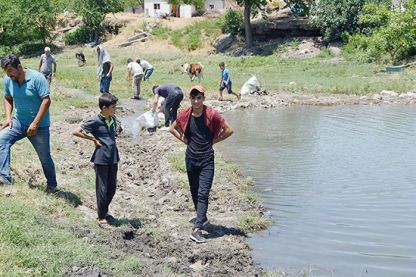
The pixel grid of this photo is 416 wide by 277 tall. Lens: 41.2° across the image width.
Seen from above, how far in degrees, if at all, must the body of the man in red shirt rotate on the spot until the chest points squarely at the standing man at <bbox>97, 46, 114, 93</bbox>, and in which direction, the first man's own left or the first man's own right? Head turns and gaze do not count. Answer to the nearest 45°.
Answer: approximately 180°

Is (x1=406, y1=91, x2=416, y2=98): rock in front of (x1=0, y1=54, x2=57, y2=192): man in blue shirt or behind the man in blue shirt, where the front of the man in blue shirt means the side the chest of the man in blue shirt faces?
behind

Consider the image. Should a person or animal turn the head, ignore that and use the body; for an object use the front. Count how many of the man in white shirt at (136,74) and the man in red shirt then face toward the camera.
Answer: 1

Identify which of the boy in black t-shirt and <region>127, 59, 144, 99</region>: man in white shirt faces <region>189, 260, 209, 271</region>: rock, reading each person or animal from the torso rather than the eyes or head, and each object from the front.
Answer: the boy in black t-shirt

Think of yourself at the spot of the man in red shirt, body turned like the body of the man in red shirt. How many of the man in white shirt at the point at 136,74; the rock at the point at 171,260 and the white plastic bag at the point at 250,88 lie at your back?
2

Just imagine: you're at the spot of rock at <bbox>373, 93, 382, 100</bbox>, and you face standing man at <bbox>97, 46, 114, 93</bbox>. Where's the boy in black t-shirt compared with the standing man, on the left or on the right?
left

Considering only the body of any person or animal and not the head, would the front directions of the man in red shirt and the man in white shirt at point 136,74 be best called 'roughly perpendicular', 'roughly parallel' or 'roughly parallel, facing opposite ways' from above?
roughly perpendicular

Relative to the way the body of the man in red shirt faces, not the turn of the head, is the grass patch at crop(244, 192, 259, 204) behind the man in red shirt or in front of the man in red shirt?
behind

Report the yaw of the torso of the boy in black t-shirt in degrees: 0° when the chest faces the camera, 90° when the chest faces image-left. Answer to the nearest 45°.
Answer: approximately 315°

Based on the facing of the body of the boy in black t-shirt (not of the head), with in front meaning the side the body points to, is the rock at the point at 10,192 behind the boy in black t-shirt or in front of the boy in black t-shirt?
behind
